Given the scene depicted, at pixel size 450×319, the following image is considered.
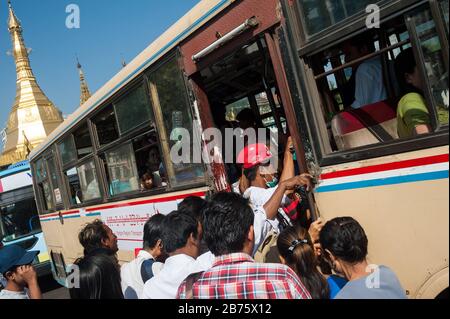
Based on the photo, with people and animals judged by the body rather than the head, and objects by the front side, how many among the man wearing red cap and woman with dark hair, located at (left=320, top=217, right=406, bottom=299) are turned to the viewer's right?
1

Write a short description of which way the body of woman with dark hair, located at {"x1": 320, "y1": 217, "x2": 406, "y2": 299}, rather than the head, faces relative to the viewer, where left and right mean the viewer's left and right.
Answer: facing away from the viewer and to the left of the viewer

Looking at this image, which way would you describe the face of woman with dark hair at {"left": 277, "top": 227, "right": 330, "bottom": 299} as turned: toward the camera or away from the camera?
away from the camera

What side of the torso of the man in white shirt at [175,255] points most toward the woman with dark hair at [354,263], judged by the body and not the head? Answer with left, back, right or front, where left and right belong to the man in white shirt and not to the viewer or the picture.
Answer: right

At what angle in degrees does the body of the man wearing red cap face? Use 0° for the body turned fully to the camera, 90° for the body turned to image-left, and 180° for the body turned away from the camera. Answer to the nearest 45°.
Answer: approximately 270°

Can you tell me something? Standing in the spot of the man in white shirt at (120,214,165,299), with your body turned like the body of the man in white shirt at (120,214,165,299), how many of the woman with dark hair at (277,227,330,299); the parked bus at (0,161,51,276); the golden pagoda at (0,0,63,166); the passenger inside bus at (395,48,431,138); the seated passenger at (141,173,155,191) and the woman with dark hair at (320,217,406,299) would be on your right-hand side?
3

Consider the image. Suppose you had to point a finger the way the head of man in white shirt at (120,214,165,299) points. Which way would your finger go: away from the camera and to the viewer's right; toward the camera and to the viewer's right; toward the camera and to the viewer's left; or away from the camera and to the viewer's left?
away from the camera and to the viewer's right

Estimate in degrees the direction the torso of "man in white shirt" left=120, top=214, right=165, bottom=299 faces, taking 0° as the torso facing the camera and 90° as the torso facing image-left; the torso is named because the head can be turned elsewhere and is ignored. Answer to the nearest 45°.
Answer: approximately 225°

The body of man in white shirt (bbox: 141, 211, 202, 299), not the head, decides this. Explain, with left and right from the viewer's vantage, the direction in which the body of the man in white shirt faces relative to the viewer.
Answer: facing away from the viewer and to the right of the viewer
